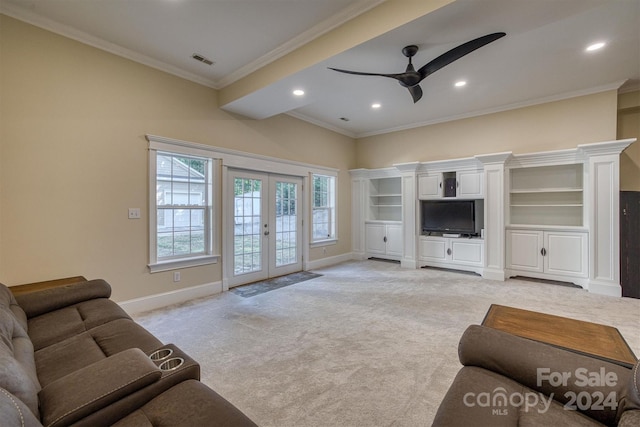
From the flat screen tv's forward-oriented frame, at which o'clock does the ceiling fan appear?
The ceiling fan is roughly at 12 o'clock from the flat screen tv.

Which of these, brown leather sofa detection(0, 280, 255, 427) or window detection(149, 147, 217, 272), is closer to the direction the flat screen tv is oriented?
the brown leather sofa

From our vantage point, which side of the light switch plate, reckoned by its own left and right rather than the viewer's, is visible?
front

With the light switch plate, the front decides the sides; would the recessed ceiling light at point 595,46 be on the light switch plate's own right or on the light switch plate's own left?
on the light switch plate's own left

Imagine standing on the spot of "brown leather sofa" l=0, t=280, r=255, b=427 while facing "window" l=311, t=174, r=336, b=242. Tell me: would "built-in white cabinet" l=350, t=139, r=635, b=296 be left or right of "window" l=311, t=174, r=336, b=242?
right

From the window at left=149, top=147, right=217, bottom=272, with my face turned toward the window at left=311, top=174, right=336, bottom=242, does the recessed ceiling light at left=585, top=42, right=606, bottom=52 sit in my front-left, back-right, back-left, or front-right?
front-right

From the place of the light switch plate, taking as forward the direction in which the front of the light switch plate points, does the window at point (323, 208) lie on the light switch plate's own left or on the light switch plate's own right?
on the light switch plate's own left

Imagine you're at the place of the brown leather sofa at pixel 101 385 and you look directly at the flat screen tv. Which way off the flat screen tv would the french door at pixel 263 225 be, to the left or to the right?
left

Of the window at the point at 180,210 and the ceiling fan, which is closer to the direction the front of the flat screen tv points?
the ceiling fan

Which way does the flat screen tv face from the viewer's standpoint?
toward the camera

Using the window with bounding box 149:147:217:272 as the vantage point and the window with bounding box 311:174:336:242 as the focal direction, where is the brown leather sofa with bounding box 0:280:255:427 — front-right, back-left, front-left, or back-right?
back-right

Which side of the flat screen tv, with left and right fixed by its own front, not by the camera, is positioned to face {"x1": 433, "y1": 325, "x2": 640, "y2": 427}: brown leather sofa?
front

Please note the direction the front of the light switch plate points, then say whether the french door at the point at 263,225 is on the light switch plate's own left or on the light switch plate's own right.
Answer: on the light switch plate's own left

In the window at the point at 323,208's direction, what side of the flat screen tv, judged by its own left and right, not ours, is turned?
right

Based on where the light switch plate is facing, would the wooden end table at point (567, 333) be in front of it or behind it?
in front

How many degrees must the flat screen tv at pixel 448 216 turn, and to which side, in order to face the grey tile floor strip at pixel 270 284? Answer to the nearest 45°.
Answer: approximately 45° to its right

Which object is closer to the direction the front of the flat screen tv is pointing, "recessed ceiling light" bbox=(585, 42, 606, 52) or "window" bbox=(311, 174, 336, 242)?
the recessed ceiling light

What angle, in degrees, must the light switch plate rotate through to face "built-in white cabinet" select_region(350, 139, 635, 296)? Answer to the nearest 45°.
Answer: approximately 90° to its left
